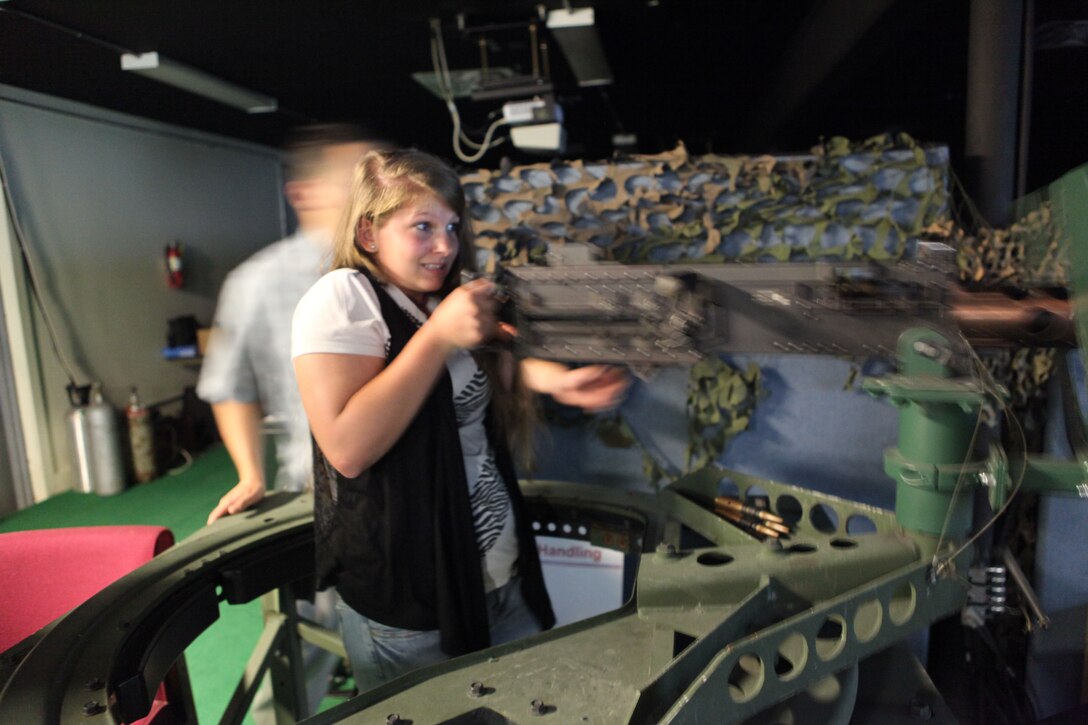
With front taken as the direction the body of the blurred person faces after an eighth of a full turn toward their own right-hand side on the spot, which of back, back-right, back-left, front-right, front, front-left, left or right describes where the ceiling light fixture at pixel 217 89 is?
back

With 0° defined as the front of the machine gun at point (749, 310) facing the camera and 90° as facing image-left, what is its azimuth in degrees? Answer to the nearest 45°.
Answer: approximately 270°

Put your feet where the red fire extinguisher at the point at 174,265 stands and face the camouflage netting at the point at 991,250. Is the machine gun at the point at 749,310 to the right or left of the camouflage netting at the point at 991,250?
right

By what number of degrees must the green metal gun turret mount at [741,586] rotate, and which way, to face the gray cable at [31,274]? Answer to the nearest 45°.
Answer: approximately 180°

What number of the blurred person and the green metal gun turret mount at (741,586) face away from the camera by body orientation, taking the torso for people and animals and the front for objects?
0

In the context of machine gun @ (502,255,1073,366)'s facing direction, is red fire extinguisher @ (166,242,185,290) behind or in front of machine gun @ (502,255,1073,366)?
behind

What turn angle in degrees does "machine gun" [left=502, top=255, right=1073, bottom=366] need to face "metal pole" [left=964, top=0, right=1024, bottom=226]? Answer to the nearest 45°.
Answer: approximately 90° to its left

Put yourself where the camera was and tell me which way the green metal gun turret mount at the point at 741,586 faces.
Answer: facing to the right of the viewer
